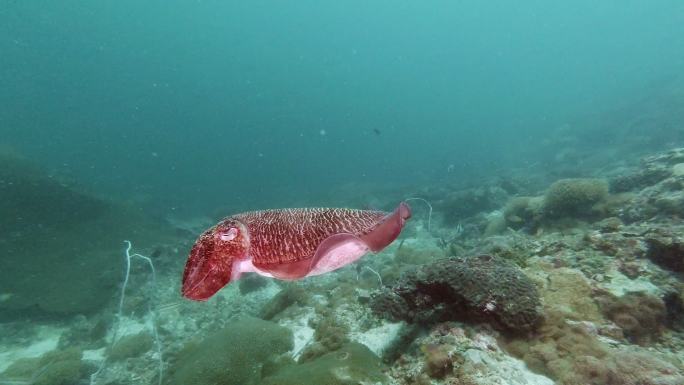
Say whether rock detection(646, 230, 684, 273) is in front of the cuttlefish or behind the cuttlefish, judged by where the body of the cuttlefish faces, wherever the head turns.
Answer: behind

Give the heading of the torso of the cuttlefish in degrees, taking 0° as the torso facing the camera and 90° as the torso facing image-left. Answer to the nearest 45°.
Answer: approximately 90°

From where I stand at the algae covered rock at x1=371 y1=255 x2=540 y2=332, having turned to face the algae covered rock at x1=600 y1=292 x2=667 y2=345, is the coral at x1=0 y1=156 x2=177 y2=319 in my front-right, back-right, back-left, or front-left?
back-left

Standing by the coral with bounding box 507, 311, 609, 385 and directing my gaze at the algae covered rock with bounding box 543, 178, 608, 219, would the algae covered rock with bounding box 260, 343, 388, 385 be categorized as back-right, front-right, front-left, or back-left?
back-left

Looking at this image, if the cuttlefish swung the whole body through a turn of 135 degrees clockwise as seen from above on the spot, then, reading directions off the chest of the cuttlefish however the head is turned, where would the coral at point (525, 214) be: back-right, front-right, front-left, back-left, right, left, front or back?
front

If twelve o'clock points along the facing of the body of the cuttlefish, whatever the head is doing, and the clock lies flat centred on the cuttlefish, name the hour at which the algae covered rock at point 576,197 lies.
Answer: The algae covered rock is roughly at 5 o'clock from the cuttlefish.

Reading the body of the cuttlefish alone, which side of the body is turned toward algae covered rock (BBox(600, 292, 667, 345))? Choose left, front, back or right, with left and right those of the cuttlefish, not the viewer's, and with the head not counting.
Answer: back

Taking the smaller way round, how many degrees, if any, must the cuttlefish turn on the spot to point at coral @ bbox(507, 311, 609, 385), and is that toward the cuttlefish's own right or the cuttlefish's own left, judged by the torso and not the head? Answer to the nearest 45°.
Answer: approximately 180°

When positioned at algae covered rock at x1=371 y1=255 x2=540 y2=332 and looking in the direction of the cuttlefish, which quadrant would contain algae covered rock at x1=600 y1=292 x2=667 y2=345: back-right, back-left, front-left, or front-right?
back-left
